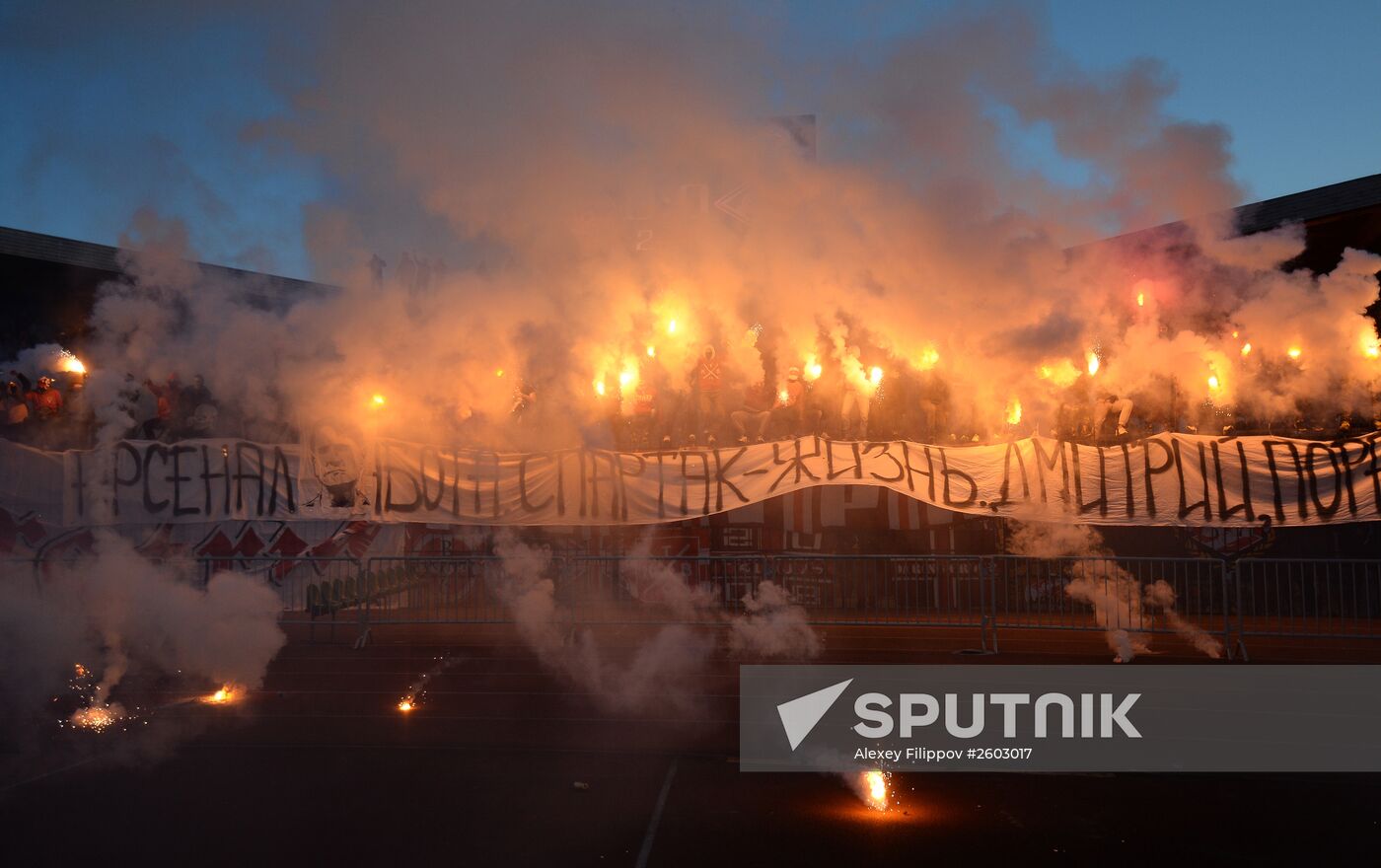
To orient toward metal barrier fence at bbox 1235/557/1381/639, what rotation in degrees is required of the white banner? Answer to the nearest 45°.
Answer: approximately 90° to its left

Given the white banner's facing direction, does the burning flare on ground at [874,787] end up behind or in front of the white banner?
in front

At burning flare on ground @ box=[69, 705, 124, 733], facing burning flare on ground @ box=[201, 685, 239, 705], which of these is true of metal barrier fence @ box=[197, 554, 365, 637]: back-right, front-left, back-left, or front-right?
front-left

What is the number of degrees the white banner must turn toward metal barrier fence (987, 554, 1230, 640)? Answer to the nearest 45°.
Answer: approximately 90° to its left

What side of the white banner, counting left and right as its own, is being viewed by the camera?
front
